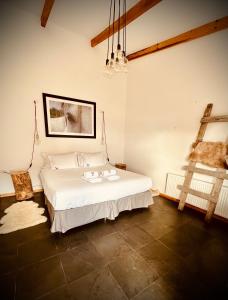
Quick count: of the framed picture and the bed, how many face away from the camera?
0

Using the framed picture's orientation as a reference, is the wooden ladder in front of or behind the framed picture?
in front

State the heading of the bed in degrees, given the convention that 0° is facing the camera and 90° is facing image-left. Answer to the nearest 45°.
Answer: approximately 315°

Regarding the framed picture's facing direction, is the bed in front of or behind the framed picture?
in front

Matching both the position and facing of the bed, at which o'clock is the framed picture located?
The framed picture is roughly at 7 o'clock from the bed.

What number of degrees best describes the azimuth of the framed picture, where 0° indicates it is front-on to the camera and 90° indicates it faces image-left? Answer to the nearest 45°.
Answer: approximately 315°
